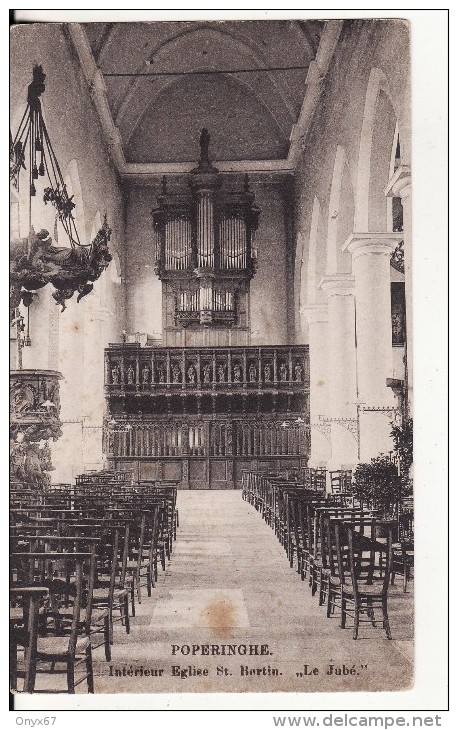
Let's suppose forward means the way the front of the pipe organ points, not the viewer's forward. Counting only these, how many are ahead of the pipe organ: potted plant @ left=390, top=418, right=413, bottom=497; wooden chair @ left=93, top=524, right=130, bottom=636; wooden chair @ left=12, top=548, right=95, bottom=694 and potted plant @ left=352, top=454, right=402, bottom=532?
4

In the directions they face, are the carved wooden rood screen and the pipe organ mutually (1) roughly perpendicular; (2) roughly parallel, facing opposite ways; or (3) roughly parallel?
roughly parallel

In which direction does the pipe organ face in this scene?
toward the camera

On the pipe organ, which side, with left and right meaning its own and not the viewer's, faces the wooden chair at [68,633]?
front

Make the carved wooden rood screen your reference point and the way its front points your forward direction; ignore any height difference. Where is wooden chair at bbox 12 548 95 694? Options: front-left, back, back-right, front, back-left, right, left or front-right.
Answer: front

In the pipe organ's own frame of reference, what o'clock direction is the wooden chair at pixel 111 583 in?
The wooden chair is roughly at 12 o'clock from the pipe organ.

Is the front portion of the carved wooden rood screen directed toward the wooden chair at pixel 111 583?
yes

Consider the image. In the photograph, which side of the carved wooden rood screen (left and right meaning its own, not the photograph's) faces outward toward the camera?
front

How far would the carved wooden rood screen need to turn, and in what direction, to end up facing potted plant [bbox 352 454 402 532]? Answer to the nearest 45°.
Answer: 0° — it already faces it

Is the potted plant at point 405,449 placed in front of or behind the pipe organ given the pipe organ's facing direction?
in front

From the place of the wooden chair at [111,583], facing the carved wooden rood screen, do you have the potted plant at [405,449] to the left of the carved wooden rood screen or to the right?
right
